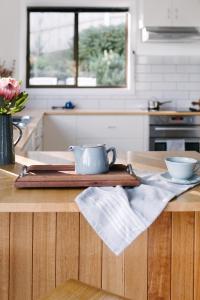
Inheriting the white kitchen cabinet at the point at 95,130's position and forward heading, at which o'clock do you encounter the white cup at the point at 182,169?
The white cup is roughly at 12 o'clock from the white kitchen cabinet.

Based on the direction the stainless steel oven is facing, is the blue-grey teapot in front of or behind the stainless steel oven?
in front

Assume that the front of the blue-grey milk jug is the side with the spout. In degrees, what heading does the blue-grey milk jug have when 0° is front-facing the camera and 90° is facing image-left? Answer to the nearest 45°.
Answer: approximately 90°

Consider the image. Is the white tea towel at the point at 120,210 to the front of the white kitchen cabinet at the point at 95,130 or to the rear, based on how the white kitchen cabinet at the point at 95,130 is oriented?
to the front

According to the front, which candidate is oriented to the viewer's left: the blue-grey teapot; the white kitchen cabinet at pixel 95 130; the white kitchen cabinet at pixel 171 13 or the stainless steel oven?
the blue-grey teapot

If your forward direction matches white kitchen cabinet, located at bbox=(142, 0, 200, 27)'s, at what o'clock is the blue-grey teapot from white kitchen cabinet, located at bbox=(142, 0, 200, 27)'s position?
The blue-grey teapot is roughly at 12 o'clock from the white kitchen cabinet.

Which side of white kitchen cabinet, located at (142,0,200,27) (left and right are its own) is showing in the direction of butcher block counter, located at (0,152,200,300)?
front

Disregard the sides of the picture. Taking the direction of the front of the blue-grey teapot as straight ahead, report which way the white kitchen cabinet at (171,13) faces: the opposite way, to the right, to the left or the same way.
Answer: to the left
